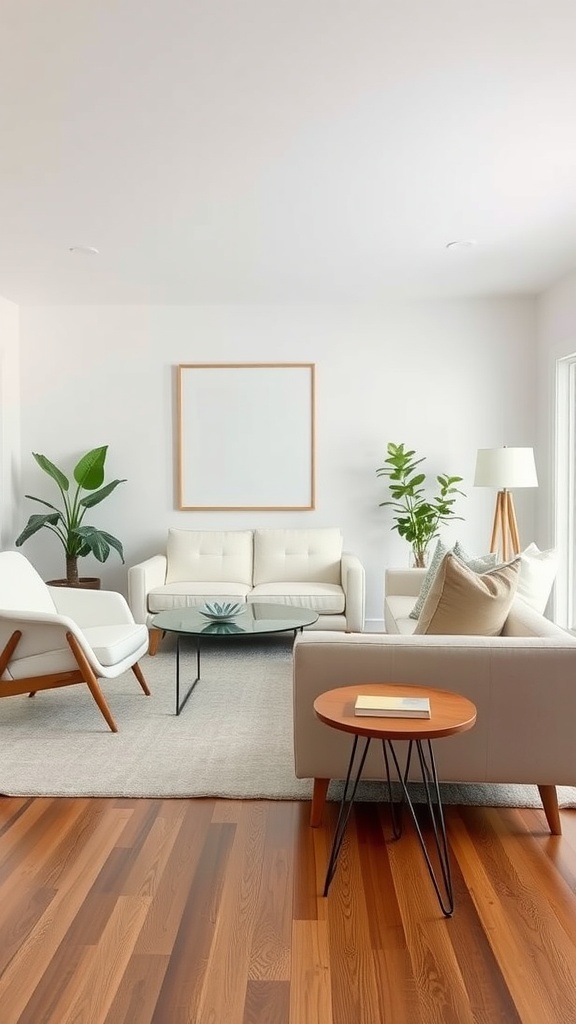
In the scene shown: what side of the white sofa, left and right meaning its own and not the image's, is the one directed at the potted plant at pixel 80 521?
right

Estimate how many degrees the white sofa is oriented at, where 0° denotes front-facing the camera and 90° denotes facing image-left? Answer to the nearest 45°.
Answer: approximately 0°

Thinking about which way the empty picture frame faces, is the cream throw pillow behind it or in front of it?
in front

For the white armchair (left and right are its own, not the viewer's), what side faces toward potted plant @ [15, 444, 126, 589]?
left

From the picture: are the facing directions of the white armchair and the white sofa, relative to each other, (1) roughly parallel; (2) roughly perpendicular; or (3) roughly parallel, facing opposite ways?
roughly perpendicular

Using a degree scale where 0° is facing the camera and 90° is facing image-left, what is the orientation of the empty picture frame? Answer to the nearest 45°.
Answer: approximately 0°

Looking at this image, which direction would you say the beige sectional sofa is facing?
to the viewer's left

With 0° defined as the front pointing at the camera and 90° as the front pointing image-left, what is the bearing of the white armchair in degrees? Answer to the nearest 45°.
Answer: approximately 270°

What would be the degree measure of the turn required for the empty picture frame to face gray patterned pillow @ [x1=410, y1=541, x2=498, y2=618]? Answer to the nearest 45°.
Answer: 0° — it already faces it
